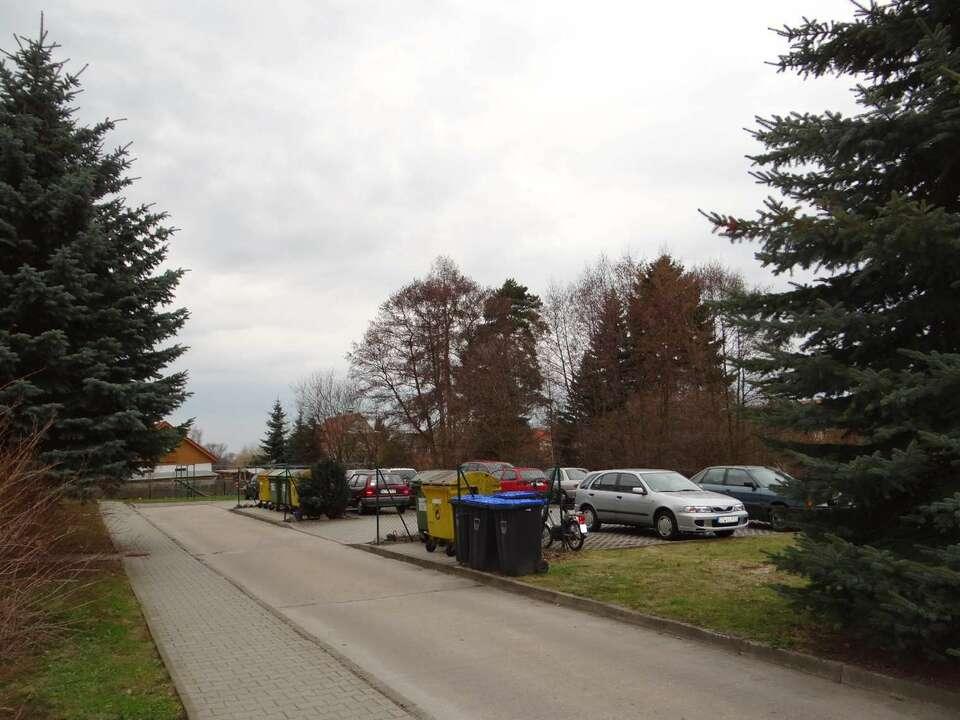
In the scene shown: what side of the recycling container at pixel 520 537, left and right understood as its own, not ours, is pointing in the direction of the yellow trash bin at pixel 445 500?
right

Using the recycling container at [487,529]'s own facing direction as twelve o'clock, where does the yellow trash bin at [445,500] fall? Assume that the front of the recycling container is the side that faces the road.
The yellow trash bin is roughly at 4 o'clock from the recycling container.

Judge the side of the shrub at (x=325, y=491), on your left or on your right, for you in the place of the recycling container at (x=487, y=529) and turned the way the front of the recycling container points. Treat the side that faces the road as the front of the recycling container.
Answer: on your right

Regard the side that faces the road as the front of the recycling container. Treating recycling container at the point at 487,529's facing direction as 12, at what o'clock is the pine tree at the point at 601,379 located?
The pine tree is roughly at 5 o'clock from the recycling container.

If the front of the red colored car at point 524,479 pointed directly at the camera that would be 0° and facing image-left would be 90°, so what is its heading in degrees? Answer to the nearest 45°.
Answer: approximately 315°

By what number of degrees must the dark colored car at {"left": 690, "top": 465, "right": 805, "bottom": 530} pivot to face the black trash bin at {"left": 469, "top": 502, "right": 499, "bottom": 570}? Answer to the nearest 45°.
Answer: approximately 90° to its right

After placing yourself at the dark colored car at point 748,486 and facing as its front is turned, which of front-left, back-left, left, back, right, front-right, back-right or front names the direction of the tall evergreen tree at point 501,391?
back

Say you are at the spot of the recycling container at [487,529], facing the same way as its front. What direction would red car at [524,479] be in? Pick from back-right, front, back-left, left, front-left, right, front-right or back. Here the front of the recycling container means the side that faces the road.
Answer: back-right

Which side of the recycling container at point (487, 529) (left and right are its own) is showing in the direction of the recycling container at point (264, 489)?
right

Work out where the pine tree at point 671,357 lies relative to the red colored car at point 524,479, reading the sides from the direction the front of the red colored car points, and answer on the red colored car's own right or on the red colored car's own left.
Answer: on the red colored car's own left

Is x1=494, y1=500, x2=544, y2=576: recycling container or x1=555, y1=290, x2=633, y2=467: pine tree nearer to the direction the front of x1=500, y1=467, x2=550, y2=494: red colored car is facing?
the recycling container
